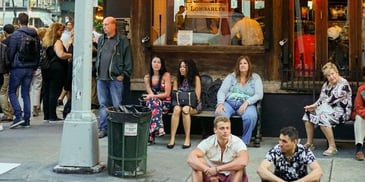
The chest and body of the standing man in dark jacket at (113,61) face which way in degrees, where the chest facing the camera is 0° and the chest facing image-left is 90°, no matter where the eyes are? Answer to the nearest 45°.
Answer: approximately 45°

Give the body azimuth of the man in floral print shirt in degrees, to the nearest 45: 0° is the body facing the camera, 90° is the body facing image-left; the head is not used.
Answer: approximately 0°

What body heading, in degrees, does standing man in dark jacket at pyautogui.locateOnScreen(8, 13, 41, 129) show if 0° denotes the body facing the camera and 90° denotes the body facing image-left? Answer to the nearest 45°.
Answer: approximately 135°

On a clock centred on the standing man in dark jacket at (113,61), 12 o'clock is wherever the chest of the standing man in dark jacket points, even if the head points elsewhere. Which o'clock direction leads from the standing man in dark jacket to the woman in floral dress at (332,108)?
The woman in floral dress is roughly at 8 o'clock from the standing man in dark jacket.

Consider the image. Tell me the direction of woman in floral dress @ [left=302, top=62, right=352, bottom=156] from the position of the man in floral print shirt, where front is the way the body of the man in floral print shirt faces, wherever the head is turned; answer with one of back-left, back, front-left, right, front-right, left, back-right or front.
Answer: back

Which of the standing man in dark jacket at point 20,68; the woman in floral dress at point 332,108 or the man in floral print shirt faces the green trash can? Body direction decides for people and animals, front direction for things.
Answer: the woman in floral dress

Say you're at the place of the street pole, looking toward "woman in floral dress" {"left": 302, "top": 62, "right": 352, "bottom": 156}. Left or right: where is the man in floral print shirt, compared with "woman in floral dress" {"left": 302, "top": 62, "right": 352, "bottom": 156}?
right

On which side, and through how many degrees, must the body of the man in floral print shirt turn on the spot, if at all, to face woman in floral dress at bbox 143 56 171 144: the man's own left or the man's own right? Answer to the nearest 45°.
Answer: approximately 135° to the man's own right

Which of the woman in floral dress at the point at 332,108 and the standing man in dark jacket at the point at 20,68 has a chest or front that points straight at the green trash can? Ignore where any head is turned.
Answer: the woman in floral dress

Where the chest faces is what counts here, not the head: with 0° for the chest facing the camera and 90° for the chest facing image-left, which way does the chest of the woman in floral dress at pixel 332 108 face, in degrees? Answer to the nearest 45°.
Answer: approximately 45°

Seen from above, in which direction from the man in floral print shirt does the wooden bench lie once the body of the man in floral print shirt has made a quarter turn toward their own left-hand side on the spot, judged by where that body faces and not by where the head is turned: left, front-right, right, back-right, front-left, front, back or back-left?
left

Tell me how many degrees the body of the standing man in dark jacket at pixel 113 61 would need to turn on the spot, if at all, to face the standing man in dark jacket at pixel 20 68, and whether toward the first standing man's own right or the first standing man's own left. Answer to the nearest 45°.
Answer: approximately 90° to the first standing man's own right

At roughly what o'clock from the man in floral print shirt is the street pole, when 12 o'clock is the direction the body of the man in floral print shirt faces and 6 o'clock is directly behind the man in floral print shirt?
The street pole is roughly at 4 o'clock from the man in floral print shirt.

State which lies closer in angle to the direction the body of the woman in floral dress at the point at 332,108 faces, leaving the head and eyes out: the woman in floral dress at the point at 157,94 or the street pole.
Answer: the street pole
